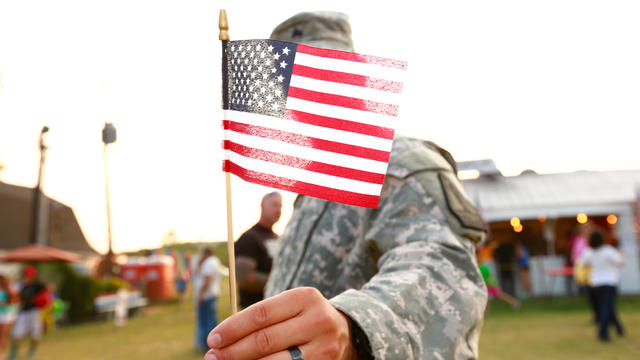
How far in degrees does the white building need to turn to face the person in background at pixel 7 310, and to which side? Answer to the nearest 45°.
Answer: approximately 45° to its right

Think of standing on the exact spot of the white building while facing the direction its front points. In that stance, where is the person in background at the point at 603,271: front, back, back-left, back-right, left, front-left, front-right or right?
front

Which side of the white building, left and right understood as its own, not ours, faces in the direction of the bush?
right

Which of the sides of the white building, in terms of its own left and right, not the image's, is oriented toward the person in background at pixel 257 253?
front

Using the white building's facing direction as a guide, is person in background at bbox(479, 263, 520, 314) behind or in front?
in front

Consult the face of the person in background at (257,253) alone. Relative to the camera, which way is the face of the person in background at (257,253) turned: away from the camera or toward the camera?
toward the camera

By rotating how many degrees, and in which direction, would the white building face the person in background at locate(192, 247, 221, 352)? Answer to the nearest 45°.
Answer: approximately 45° to its right

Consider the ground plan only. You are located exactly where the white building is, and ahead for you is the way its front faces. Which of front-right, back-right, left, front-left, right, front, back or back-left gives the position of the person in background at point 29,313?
front-right

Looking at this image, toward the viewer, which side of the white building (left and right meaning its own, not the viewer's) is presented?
front
